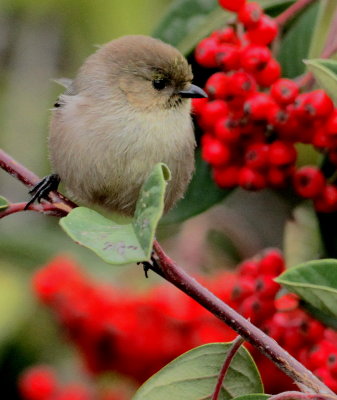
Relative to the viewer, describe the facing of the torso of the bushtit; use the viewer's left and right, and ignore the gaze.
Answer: facing the viewer and to the right of the viewer
